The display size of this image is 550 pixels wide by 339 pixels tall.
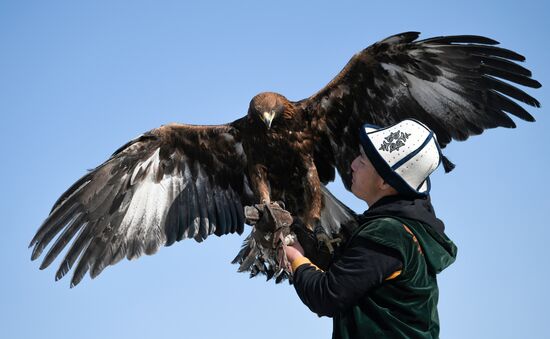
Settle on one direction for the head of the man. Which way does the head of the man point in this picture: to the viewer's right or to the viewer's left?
to the viewer's left

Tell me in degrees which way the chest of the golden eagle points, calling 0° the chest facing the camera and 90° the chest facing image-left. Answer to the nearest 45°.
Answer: approximately 0°
